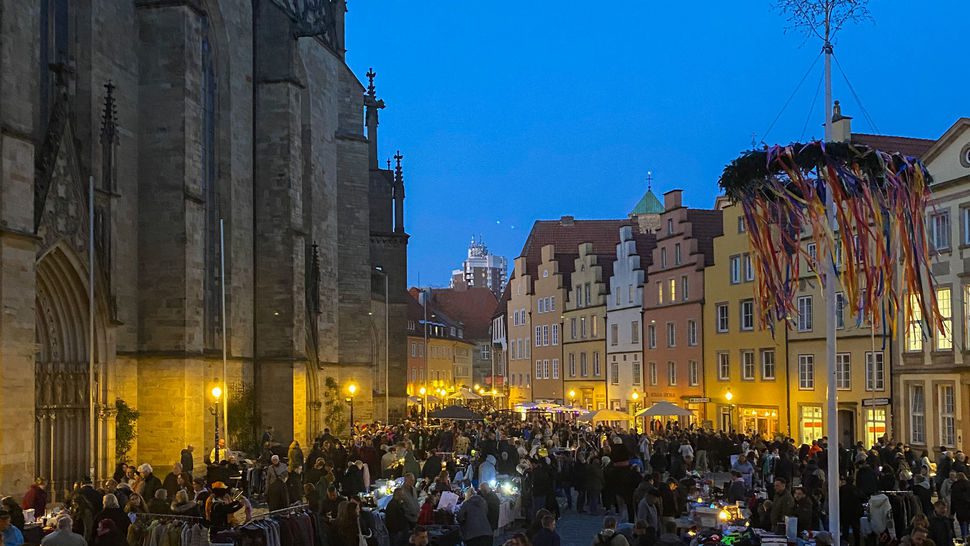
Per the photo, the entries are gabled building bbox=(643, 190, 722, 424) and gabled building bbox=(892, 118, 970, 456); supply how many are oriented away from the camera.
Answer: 0

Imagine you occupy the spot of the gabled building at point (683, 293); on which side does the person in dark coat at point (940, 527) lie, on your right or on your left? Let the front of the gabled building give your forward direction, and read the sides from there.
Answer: on your left

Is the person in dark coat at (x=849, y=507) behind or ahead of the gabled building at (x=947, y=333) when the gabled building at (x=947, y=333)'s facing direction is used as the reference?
ahead

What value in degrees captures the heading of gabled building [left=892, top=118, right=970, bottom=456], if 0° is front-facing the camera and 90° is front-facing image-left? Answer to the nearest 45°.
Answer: approximately 45°

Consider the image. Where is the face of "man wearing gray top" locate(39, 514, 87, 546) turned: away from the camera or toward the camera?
away from the camera

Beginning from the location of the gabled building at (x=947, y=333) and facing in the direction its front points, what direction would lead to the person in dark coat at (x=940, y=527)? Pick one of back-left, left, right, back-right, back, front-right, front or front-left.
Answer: front-left

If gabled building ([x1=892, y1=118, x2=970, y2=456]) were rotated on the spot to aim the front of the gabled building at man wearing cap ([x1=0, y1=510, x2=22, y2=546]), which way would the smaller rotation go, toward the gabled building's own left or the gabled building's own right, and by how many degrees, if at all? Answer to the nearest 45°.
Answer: approximately 45° to the gabled building's own left

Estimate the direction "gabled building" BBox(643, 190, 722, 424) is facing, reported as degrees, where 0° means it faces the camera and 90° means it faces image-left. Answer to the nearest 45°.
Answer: approximately 45°

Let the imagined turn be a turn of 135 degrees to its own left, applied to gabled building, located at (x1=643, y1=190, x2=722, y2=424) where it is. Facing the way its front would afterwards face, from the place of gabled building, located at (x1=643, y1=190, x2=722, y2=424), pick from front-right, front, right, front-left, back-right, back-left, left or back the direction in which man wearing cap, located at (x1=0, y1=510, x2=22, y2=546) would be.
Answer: right

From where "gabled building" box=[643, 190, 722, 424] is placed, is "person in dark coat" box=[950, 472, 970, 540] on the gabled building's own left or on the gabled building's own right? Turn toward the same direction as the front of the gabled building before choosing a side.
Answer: on the gabled building's own left

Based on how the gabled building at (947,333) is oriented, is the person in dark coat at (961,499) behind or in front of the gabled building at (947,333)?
in front
